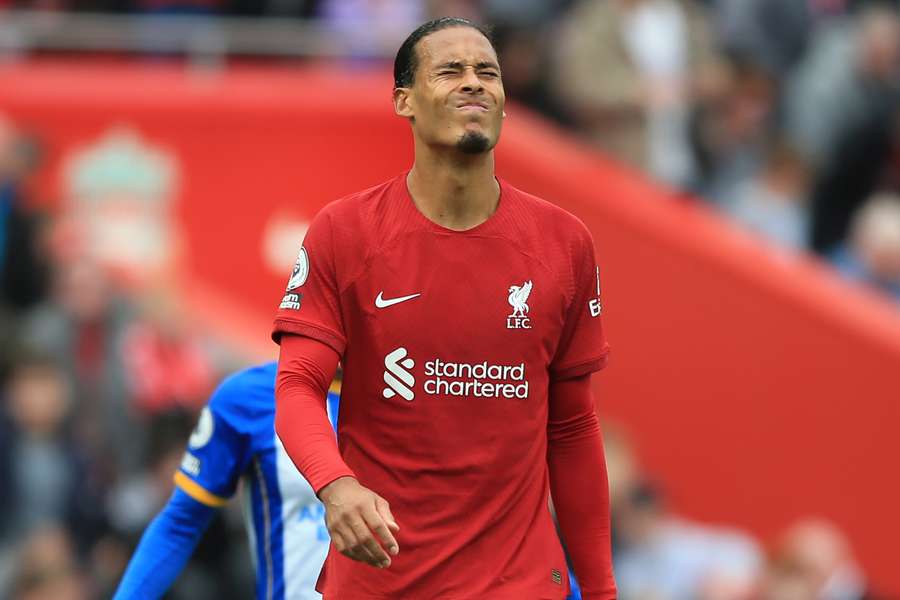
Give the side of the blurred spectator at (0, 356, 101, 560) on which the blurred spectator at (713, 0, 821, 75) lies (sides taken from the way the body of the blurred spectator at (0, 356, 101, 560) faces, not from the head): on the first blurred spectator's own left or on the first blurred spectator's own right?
on the first blurred spectator's own left

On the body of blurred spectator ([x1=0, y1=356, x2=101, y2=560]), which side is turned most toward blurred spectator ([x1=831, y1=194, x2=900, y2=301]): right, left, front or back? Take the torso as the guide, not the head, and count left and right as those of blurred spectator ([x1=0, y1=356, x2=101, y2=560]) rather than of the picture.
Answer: left

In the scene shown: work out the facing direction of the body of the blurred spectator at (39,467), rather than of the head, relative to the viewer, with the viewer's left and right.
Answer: facing the viewer

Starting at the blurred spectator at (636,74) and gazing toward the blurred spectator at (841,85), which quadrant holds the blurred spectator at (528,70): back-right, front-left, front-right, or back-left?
back-left

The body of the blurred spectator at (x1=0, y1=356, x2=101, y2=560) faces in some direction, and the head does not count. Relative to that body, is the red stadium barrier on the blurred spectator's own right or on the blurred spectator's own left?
on the blurred spectator's own left

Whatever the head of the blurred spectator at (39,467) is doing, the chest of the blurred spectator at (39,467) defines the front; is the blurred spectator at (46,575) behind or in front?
in front

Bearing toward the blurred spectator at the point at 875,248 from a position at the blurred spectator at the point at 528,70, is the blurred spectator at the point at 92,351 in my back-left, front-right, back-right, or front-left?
back-right

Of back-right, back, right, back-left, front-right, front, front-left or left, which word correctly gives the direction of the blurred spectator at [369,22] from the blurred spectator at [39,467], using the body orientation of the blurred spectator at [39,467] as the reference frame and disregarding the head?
back-left

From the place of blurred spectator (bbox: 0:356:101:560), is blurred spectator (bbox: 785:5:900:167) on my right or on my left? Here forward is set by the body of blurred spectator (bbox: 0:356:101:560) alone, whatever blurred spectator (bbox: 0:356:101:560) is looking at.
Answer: on my left

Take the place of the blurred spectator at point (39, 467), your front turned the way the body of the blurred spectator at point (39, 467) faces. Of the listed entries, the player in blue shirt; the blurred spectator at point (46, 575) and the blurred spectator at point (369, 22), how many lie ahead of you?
2

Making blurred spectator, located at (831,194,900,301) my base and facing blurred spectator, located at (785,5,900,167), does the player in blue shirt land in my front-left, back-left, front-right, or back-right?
back-left

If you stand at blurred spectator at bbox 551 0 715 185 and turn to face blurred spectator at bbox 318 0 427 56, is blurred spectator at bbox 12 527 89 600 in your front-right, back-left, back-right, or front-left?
front-left

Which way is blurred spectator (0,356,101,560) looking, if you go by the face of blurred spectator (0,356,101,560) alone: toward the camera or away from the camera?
toward the camera
